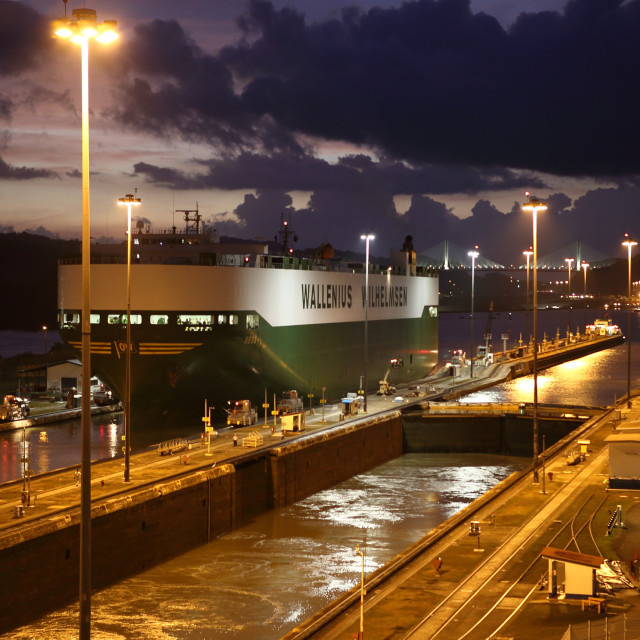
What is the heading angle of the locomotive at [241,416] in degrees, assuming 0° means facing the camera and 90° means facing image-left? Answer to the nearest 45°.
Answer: approximately 45°

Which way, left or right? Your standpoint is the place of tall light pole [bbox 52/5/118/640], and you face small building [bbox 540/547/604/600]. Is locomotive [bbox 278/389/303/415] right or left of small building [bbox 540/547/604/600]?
left

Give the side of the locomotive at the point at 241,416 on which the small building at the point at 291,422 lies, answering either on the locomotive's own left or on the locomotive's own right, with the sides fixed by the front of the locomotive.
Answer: on the locomotive's own left

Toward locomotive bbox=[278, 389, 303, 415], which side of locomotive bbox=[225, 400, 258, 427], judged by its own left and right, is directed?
back

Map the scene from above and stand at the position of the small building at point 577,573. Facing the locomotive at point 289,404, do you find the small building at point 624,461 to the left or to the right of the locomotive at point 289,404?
right

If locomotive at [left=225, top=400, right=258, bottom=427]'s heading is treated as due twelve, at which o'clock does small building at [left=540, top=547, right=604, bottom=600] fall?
The small building is roughly at 10 o'clock from the locomotive.
